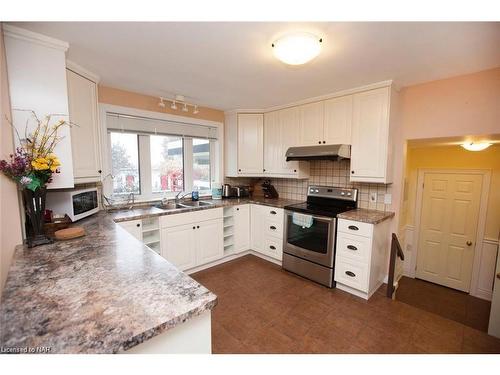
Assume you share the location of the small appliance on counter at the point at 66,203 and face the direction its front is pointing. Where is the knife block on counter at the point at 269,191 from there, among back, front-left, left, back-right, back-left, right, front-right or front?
front-left

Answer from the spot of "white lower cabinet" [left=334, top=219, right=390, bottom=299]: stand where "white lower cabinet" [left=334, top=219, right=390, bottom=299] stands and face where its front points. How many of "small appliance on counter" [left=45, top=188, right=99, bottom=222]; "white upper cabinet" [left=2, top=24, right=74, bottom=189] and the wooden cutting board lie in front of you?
3

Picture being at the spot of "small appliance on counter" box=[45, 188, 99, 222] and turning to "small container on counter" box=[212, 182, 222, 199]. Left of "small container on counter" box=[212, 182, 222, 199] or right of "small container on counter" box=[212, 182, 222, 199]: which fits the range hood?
right

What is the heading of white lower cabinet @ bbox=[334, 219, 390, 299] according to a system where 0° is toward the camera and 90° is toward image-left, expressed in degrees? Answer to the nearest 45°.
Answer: approximately 45°

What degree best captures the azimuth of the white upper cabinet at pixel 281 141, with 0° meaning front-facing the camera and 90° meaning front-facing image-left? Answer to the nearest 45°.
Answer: approximately 45°

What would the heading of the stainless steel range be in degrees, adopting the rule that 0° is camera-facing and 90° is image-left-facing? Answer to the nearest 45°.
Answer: approximately 45°

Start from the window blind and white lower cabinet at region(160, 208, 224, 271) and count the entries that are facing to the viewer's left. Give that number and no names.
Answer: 0

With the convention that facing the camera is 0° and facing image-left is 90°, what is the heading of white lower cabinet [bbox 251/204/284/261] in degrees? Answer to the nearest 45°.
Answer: approximately 45°

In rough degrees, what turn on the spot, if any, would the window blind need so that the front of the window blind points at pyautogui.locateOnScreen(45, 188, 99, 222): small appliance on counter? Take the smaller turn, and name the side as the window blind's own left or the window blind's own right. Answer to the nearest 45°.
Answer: approximately 90° to the window blind's own right

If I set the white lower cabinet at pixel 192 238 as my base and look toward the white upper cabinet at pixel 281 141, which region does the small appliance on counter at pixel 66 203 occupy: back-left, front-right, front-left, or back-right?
back-right

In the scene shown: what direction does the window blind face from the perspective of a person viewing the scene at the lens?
facing the viewer and to the right of the viewer
